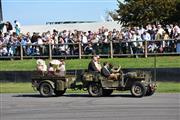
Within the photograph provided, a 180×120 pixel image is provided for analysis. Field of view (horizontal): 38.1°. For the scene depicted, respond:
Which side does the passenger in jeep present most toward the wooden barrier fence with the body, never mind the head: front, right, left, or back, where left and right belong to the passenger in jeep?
left

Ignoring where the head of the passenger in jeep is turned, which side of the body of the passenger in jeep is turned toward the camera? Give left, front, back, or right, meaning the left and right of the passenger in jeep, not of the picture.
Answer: right
